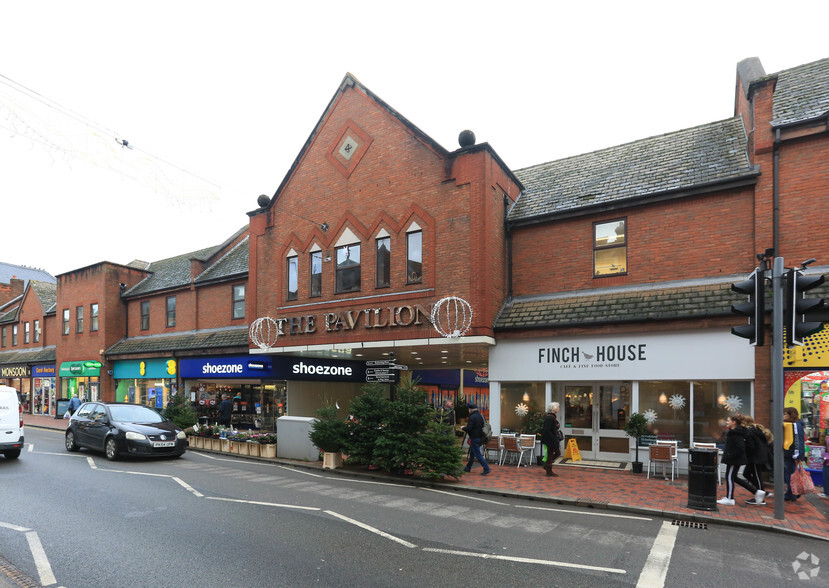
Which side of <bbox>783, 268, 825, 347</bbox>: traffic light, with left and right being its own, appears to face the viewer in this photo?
right

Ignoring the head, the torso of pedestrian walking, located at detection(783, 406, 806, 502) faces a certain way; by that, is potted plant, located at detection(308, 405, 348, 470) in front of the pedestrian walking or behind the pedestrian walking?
in front

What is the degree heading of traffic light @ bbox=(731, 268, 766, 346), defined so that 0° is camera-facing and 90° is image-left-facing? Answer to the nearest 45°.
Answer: approximately 90°

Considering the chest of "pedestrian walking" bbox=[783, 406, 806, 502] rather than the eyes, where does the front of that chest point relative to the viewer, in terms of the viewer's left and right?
facing to the left of the viewer

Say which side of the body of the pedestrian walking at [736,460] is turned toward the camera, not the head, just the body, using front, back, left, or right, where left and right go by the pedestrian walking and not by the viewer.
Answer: left
